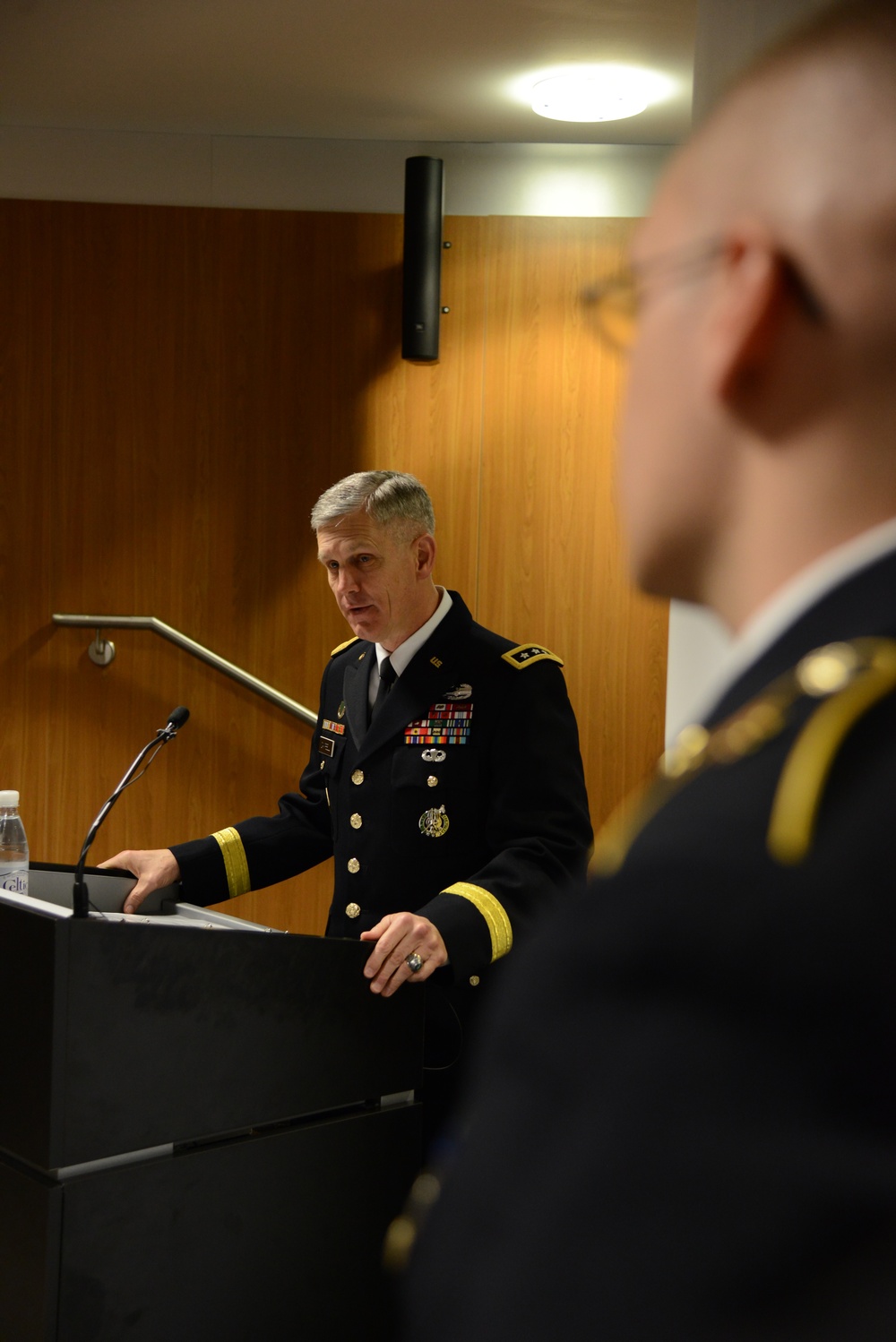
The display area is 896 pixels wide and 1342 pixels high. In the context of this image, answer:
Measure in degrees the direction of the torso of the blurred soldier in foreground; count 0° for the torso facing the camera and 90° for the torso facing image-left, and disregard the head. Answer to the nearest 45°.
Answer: approximately 135°

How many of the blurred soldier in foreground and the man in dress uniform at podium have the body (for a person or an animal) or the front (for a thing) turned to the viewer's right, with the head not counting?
0

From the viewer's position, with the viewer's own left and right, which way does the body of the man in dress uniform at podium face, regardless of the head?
facing the viewer and to the left of the viewer

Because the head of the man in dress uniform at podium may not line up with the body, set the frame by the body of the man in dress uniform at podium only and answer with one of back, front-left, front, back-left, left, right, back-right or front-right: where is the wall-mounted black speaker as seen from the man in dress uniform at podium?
back-right

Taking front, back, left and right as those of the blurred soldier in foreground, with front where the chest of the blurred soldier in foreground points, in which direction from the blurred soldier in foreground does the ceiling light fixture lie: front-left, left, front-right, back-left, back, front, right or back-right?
front-right

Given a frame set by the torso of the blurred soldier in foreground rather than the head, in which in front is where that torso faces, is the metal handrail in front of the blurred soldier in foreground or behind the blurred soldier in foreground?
in front

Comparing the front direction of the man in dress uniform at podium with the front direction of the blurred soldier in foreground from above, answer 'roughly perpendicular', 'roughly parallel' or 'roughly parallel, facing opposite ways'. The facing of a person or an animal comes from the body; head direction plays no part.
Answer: roughly perpendicular

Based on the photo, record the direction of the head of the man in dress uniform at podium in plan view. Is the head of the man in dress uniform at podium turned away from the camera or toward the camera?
toward the camera

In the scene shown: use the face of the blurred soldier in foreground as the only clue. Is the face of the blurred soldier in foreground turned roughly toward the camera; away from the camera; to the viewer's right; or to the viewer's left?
to the viewer's left
